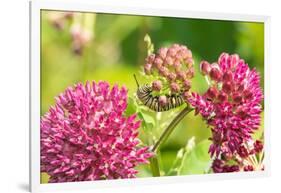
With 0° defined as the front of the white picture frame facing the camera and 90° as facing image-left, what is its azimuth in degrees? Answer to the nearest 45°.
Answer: approximately 315°
